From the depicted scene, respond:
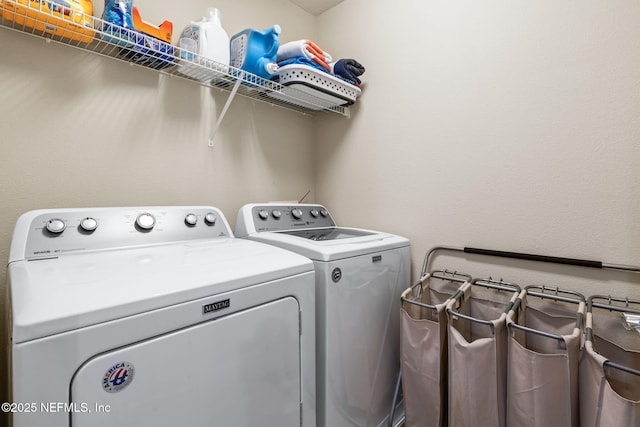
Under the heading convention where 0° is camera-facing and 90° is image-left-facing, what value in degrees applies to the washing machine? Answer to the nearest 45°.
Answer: approximately 315°

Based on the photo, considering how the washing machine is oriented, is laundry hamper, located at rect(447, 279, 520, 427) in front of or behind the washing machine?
in front

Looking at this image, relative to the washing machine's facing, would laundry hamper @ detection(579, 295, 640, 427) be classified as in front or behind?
in front

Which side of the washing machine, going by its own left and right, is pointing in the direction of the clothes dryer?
right
